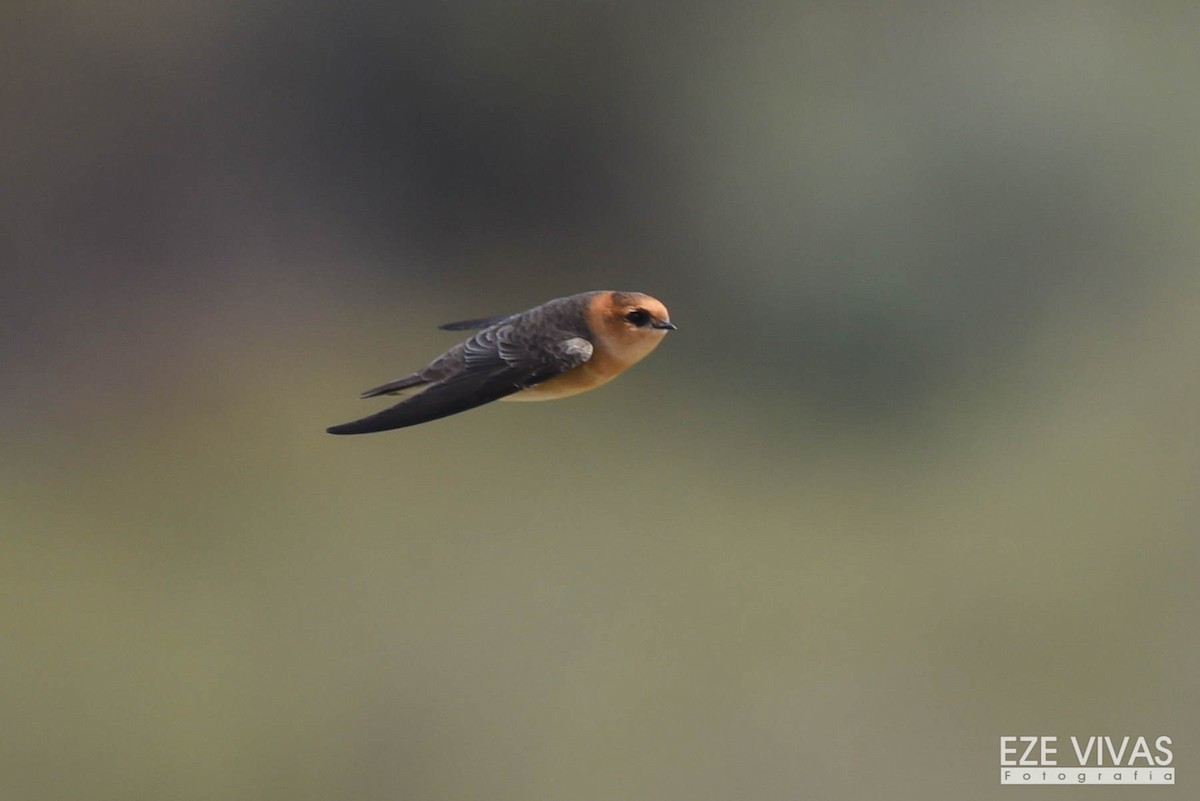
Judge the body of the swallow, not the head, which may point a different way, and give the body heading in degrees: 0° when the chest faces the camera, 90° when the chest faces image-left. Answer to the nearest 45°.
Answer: approximately 270°
